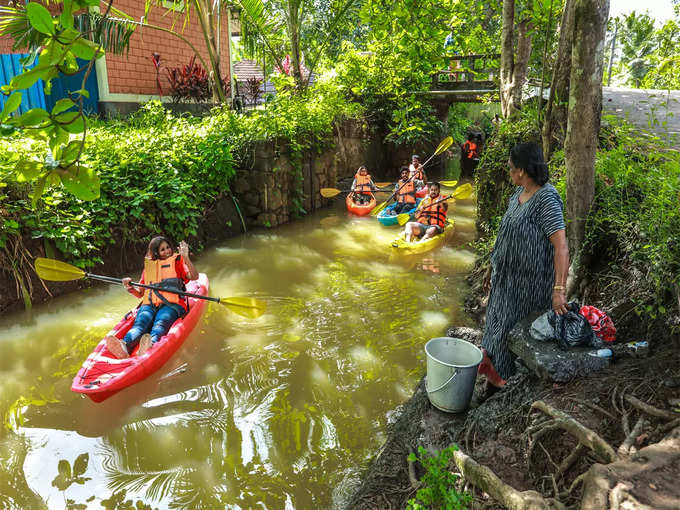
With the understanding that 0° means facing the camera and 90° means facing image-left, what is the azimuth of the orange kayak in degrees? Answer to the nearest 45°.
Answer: approximately 0°

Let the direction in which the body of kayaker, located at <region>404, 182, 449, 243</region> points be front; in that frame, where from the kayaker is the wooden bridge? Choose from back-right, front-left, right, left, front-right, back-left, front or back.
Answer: back-right

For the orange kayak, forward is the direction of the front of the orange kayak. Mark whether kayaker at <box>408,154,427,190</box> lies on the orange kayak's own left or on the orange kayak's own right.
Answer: on the orange kayak's own left

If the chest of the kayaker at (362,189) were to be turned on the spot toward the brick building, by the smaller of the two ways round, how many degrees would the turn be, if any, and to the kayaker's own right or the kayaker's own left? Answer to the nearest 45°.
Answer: approximately 90° to the kayaker's own right

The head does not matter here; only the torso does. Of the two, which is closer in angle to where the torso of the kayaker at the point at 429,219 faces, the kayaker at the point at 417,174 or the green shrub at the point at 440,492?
the green shrub

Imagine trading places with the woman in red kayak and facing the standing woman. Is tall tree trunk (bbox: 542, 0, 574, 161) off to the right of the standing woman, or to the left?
left

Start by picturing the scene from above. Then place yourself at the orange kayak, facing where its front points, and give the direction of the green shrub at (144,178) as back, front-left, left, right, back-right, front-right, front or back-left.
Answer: front-right

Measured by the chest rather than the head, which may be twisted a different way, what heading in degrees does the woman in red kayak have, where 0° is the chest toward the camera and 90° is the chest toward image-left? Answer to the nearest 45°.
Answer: approximately 45°

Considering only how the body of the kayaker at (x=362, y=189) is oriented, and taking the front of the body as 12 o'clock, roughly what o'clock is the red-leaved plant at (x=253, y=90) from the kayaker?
The red-leaved plant is roughly at 5 o'clock from the kayaker.

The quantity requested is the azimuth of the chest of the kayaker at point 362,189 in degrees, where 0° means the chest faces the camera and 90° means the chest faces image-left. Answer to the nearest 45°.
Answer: approximately 0°
